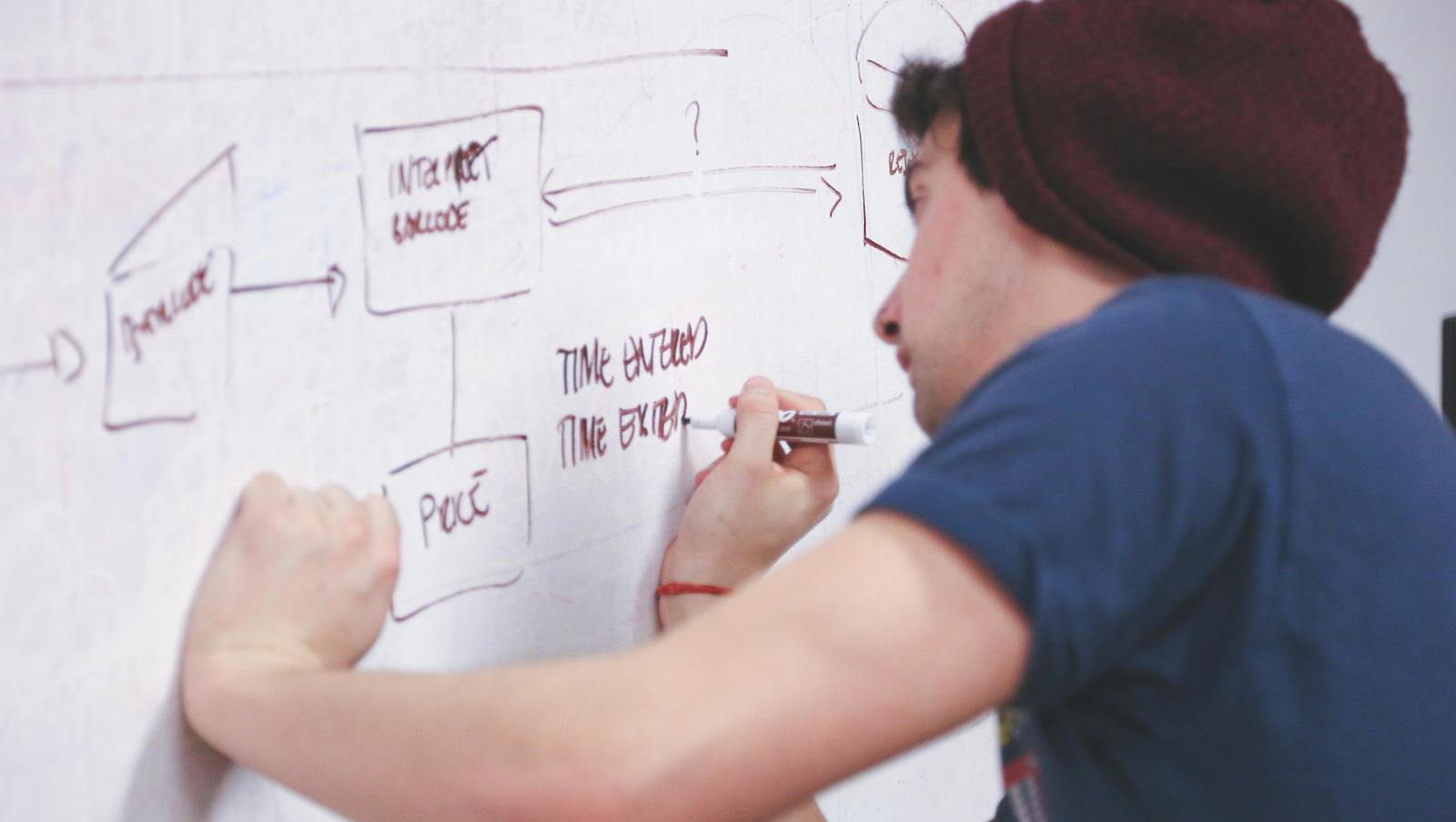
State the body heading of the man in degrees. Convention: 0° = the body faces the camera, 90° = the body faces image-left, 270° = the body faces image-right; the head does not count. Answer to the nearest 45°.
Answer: approximately 135°

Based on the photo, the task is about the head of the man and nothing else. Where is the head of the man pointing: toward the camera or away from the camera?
away from the camera
